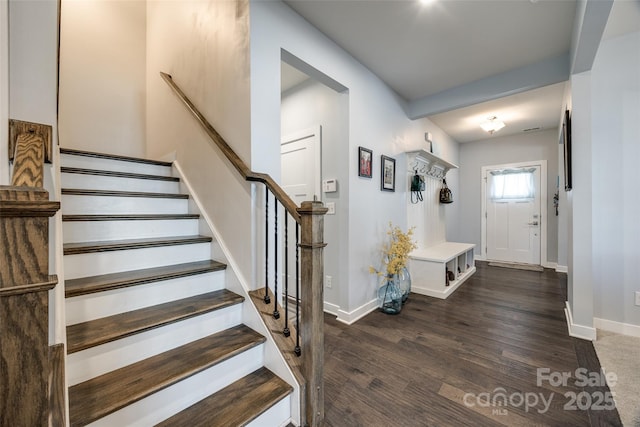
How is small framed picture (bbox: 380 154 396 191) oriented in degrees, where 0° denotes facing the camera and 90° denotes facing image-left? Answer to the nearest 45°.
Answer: approximately 315°

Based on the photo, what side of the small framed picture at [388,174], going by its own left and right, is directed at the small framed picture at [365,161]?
right

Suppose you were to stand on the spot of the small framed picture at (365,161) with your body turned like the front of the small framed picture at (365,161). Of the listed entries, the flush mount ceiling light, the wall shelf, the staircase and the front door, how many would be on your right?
1

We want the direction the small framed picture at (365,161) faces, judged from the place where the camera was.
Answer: facing the viewer and to the right of the viewer

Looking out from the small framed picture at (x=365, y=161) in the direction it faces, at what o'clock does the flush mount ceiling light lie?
The flush mount ceiling light is roughly at 9 o'clock from the small framed picture.

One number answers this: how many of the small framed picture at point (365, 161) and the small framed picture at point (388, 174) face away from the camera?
0

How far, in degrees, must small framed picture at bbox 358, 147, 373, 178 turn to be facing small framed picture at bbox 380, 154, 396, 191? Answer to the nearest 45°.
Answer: approximately 90° to its left

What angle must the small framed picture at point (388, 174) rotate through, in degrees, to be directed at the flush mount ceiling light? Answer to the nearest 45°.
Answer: approximately 90° to its left

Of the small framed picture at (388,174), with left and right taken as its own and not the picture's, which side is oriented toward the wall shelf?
left
